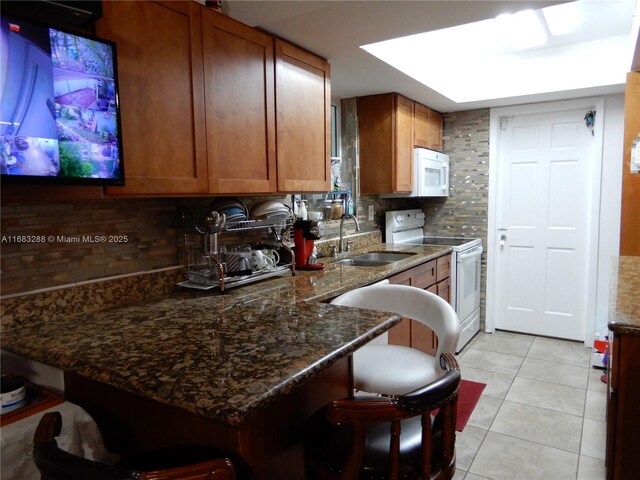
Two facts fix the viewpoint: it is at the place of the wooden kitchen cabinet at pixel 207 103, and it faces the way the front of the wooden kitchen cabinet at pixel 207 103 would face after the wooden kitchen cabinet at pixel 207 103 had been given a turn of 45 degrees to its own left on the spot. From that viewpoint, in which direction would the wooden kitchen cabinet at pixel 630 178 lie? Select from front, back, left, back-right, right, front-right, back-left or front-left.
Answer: front

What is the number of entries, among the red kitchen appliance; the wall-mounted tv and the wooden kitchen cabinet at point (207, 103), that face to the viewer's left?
0

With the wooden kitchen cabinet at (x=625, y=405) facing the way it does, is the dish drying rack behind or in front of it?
in front

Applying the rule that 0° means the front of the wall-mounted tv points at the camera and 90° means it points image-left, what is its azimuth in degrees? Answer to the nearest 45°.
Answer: approximately 315°

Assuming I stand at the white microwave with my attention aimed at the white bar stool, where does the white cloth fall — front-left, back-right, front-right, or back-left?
front-right

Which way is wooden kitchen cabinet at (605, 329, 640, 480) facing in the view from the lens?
facing to the left of the viewer

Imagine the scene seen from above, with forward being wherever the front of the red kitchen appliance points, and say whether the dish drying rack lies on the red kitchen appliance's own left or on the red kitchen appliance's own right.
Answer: on the red kitchen appliance's own right

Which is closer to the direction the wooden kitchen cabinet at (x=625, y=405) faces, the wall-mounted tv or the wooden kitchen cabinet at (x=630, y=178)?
the wall-mounted tv

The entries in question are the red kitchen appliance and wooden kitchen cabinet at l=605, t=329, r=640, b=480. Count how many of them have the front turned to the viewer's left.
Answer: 1

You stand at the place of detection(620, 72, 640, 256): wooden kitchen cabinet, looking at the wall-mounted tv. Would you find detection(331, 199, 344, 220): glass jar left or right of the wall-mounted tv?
right

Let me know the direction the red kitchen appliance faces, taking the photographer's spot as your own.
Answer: facing the viewer and to the right of the viewer

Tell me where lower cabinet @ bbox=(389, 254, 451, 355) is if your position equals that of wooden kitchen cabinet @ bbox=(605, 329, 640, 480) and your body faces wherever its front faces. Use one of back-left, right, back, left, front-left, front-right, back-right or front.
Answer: front-right

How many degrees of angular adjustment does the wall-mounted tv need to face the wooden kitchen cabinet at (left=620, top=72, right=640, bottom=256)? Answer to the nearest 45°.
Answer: approximately 45° to its left

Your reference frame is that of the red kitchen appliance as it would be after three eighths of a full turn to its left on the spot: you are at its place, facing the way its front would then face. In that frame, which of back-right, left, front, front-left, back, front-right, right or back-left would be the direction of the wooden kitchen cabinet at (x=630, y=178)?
right

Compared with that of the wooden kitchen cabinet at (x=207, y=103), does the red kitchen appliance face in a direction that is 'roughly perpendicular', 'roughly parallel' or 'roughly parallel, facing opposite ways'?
roughly parallel

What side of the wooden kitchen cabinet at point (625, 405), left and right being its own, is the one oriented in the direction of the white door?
right

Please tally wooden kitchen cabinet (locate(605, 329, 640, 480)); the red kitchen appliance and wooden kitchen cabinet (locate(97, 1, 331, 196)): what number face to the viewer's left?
1
